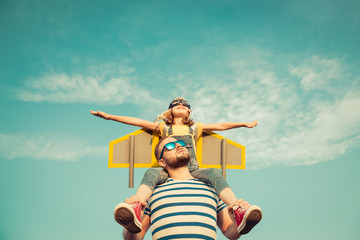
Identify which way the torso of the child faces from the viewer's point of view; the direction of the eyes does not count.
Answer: toward the camera

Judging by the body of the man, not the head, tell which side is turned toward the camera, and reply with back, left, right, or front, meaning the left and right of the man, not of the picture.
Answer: front

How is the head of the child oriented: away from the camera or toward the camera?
toward the camera
